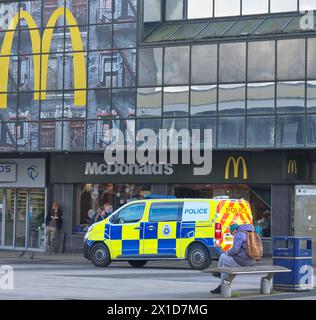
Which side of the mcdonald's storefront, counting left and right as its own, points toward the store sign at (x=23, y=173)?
right

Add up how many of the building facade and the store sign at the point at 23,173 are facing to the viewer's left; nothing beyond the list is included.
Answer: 0

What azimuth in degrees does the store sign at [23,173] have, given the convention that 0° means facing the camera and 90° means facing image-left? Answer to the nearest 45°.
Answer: approximately 0°

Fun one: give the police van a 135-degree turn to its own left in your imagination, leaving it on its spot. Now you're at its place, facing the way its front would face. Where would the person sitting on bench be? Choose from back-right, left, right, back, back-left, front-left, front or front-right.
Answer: front

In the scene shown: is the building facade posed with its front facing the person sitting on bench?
yes

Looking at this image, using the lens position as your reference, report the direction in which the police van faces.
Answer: facing away from the viewer and to the left of the viewer

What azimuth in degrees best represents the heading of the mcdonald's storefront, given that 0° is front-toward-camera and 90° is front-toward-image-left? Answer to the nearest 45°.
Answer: approximately 0°

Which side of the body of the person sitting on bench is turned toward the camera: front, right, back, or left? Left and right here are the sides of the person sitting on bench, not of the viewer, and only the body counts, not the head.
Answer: left

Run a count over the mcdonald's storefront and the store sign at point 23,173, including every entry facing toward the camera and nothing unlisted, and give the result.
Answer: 2
